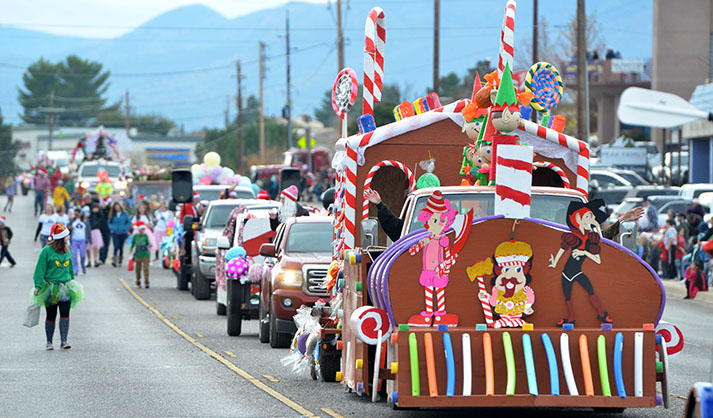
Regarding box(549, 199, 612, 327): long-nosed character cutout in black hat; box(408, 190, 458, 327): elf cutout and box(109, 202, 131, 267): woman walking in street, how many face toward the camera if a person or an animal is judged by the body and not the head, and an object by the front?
3

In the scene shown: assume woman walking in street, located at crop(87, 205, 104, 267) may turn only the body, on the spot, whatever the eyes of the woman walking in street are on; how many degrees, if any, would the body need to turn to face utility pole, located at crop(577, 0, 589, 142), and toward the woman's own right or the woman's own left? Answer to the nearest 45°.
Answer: approximately 90° to the woman's own left

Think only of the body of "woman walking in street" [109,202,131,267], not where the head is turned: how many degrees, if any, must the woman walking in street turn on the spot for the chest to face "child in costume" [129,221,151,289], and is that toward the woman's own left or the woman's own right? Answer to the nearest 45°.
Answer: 0° — they already face them

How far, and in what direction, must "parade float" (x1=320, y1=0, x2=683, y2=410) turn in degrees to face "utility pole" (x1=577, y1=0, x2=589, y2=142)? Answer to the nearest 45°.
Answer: approximately 180°

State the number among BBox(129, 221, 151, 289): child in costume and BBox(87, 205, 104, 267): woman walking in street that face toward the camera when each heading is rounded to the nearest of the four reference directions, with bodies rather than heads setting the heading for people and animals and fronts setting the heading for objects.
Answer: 2

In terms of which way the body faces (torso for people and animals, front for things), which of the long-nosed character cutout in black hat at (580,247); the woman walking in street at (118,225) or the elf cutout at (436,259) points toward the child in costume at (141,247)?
the woman walking in street

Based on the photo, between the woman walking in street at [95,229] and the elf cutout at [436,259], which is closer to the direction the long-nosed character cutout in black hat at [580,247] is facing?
the elf cutout

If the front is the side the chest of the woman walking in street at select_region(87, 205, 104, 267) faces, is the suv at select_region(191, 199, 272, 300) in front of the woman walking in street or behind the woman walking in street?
in front
